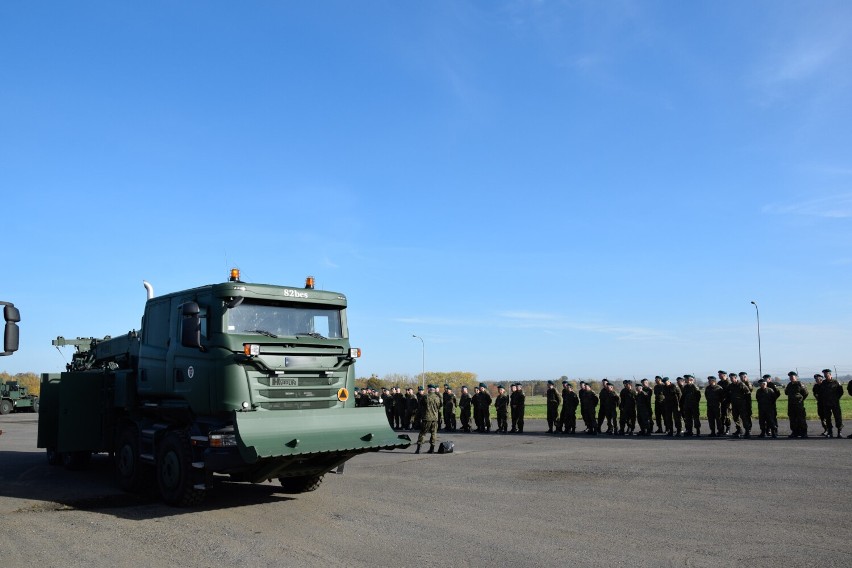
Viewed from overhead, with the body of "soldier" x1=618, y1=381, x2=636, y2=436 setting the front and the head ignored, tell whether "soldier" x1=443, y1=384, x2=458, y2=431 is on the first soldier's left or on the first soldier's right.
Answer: on the first soldier's right

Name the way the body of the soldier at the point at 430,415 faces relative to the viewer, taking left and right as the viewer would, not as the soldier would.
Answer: facing away from the viewer

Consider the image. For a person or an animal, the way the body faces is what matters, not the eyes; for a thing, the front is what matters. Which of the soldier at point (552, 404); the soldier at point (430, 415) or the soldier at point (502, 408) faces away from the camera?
the soldier at point (430, 415)

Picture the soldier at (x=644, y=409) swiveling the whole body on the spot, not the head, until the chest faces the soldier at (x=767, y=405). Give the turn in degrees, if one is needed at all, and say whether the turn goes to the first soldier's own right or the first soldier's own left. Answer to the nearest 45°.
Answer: approximately 90° to the first soldier's own left

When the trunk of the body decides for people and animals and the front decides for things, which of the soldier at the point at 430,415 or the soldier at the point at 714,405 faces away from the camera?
the soldier at the point at 430,415

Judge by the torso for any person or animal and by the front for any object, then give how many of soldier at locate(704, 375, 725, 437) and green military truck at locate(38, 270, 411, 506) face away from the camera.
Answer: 0

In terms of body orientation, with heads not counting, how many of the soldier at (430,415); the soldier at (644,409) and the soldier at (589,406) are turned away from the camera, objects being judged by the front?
1

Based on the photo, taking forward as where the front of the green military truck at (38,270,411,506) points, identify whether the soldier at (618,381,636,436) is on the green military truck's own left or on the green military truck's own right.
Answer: on the green military truck's own left

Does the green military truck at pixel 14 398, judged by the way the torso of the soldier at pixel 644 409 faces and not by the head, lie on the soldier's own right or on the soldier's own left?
on the soldier's own right

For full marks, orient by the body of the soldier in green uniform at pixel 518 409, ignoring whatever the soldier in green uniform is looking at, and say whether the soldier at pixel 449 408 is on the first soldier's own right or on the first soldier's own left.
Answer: on the first soldier's own right
